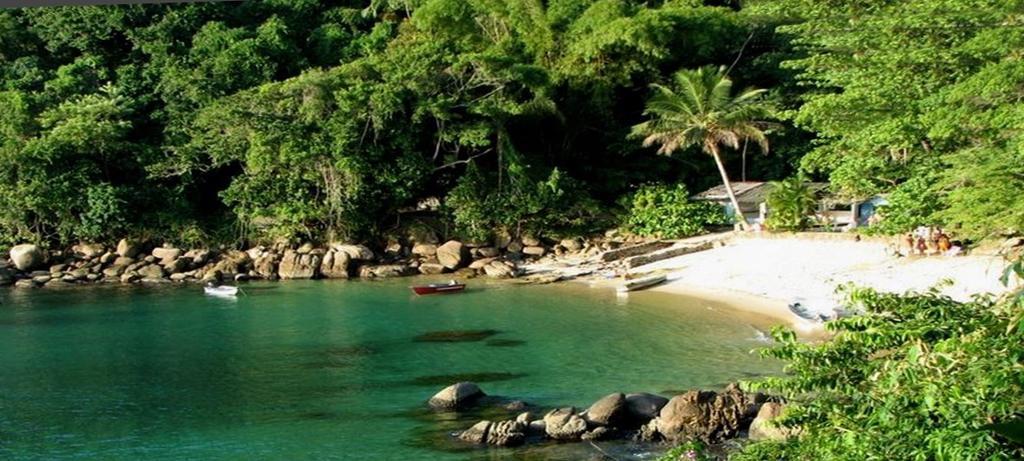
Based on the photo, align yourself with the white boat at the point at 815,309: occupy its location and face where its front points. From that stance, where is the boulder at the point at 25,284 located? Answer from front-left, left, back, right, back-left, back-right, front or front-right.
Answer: front

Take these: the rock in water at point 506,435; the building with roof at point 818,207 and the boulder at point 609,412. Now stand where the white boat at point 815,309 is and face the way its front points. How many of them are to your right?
1

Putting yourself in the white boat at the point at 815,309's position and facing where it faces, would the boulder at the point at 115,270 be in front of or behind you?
in front

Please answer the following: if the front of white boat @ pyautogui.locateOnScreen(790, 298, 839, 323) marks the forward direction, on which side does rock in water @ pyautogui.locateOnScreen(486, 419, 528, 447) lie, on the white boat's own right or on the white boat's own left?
on the white boat's own left

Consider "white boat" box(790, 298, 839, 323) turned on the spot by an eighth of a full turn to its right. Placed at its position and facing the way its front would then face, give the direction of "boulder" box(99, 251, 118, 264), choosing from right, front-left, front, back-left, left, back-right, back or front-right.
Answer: front-left

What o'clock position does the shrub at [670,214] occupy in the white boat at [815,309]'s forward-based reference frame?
The shrub is roughly at 2 o'clock from the white boat.

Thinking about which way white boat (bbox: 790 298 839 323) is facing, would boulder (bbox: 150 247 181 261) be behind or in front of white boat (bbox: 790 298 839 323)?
in front

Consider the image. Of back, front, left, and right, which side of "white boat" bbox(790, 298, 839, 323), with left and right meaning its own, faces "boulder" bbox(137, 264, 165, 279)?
front

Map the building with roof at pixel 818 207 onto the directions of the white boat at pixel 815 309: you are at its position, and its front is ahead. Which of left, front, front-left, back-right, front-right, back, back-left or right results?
right
